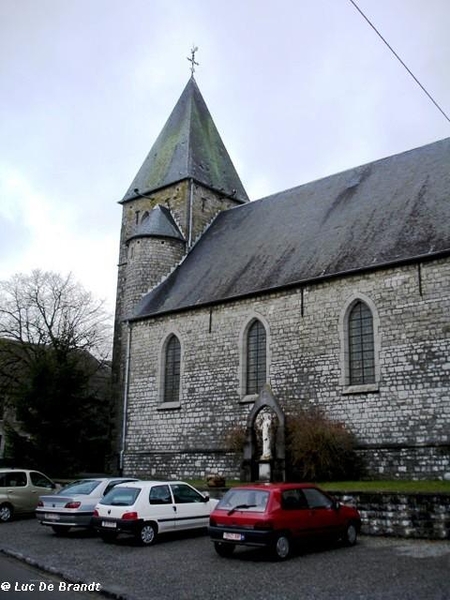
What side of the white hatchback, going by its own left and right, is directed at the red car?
right

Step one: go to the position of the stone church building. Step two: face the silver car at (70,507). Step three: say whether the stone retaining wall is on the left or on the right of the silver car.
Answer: left

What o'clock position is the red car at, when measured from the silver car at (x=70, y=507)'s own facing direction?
The red car is roughly at 3 o'clock from the silver car.

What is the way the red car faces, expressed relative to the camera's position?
facing away from the viewer and to the right of the viewer

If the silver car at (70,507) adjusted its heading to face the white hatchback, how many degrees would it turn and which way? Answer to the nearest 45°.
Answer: approximately 90° to its right

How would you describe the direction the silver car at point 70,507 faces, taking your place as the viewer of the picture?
facing away from the viewer and to the right of the viewer

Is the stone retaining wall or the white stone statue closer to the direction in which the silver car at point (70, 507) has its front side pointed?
the white stone statue

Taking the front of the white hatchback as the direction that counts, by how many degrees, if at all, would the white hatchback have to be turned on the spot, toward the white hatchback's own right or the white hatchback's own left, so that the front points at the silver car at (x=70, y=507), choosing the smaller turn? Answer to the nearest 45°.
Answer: approximately 90° to the white hatchback's own left

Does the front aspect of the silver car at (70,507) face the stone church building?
yes

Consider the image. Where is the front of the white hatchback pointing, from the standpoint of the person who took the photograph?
facing away from the viewer and to the right of the viewer
